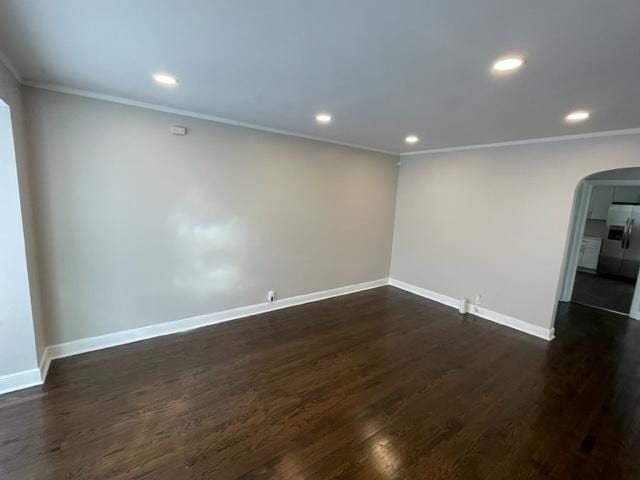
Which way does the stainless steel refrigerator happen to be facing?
toward the camera

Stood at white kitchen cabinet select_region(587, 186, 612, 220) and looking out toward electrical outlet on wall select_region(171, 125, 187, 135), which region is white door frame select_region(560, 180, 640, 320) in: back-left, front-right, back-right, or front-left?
front-left

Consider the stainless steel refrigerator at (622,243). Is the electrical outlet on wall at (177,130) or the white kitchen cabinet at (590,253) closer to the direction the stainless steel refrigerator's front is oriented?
the electrical outlet on wall

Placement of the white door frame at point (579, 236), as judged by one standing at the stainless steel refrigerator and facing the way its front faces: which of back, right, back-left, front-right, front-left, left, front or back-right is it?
front
